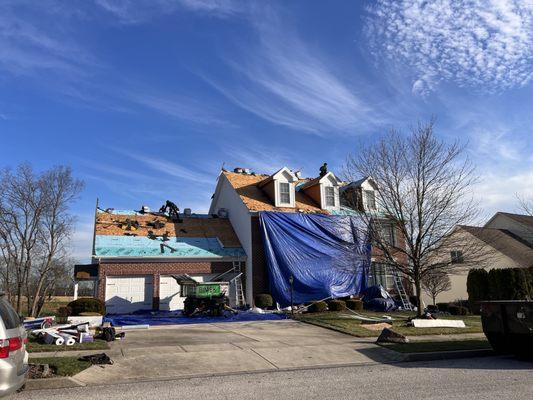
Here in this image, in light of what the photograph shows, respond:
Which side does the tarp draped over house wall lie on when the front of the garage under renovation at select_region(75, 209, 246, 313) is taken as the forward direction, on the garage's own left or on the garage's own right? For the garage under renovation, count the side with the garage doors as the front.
on the garage's own left

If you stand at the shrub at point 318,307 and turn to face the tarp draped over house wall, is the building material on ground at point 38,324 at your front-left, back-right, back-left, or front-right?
back-left

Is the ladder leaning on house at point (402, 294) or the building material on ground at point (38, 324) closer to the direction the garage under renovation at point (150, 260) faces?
the building material on ground

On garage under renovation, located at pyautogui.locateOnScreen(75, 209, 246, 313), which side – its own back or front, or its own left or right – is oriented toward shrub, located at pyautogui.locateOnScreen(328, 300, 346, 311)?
left

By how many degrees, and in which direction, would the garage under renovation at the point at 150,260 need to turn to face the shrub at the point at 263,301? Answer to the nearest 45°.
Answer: approximately 90° to its left

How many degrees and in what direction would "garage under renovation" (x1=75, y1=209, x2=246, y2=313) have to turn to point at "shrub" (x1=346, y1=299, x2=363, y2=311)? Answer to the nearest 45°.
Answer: approximately 90° to its left

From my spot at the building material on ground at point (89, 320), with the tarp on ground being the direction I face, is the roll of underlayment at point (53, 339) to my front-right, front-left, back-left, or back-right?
back-right

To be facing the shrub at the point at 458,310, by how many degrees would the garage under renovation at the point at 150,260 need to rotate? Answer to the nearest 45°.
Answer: approximately 90° to its left

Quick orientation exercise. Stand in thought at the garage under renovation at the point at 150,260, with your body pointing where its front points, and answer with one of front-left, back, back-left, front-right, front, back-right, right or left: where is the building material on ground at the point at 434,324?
front-left

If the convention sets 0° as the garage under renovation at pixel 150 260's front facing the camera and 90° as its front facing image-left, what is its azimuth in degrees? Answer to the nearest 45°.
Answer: approximately 0°

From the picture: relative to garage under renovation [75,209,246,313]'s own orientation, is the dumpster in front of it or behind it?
in front

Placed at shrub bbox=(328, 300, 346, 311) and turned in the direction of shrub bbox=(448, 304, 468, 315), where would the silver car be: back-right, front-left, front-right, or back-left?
back-right

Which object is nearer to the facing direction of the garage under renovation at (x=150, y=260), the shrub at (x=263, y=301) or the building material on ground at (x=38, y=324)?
the building material on ground

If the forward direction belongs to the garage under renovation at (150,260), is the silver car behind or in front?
in front

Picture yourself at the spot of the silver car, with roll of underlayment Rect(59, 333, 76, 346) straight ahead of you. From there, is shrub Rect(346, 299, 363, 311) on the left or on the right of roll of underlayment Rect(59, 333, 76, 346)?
right
